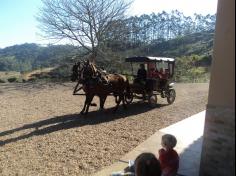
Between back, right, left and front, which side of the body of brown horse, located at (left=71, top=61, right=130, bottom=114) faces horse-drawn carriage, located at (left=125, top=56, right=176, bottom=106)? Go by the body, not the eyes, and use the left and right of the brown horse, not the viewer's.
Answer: back

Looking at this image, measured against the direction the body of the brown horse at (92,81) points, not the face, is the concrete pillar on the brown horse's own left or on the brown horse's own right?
on the brown horse's own left

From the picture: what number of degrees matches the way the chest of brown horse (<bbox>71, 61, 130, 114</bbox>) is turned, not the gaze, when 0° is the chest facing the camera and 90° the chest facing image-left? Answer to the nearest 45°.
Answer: approximately 45°

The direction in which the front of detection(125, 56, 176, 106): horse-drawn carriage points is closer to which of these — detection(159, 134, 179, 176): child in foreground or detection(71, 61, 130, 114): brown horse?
the brown horse

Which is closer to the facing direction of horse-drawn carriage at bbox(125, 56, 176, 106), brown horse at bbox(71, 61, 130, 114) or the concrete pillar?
the brown horse

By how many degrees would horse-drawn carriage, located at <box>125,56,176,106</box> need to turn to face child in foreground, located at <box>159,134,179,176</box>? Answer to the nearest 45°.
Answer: approximately 45° to its left

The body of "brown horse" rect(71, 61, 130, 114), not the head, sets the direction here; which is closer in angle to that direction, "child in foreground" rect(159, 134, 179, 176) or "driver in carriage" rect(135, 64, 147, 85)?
the child in foreground

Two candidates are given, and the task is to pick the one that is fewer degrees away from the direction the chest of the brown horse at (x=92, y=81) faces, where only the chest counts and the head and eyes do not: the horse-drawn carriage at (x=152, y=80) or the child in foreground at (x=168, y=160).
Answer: the child in foreground
